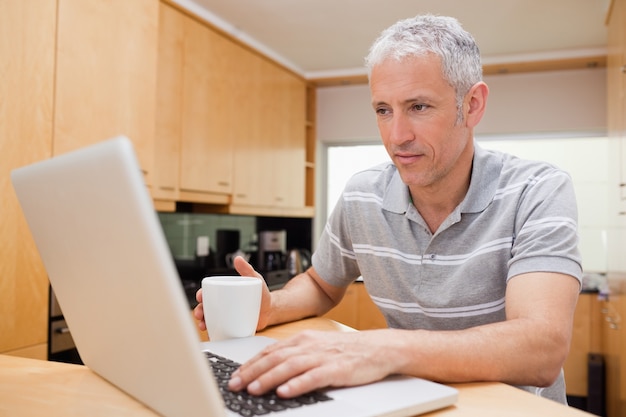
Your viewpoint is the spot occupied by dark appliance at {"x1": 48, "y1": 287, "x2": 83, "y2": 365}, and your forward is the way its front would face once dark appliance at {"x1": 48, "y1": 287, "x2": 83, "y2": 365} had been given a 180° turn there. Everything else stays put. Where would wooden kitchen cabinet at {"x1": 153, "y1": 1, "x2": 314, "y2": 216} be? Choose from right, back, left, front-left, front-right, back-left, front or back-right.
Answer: right

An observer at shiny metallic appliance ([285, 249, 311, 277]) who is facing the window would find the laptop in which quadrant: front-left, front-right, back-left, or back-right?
back-right

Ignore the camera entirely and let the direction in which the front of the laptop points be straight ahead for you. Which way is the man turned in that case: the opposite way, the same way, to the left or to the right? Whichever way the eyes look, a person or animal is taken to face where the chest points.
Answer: the opposite way

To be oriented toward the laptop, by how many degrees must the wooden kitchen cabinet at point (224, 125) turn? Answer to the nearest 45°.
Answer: approximately 45° to its right

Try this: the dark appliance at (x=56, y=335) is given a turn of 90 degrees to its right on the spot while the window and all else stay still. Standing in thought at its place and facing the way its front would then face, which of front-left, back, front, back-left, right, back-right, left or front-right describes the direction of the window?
back

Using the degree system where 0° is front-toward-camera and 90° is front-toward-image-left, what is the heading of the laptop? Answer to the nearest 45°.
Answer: approximately 225°

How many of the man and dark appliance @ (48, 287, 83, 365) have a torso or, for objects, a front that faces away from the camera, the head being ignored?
0

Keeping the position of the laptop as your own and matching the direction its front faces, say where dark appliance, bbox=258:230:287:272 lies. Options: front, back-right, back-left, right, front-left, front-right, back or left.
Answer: front-left

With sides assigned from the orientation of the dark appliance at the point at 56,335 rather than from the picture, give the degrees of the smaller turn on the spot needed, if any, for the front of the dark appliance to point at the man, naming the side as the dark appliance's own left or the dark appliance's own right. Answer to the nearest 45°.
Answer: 0° — it already faces them

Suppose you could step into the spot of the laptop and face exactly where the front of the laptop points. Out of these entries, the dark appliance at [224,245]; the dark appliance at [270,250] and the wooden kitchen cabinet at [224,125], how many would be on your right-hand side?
0

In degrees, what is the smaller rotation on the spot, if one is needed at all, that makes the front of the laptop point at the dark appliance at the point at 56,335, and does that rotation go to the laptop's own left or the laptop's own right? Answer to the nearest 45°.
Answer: approximately 45° to the laptop's own left

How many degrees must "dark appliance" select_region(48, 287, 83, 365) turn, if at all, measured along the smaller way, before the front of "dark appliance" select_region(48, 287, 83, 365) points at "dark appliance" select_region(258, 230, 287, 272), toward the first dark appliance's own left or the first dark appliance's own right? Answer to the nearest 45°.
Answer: approximately 90° to the first dark appliance's own left

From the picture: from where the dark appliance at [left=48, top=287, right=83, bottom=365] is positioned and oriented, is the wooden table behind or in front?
in front

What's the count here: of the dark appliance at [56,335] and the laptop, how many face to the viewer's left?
0

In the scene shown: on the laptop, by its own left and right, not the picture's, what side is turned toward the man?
front

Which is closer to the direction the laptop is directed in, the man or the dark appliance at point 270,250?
the man

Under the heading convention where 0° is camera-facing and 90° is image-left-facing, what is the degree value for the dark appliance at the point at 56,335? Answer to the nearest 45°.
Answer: approximately 315°

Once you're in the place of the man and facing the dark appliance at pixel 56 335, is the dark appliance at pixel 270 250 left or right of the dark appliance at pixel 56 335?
right

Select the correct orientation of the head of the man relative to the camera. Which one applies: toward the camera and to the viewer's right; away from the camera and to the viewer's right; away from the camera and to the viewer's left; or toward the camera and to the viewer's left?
toward the camera and to the viewer's left
